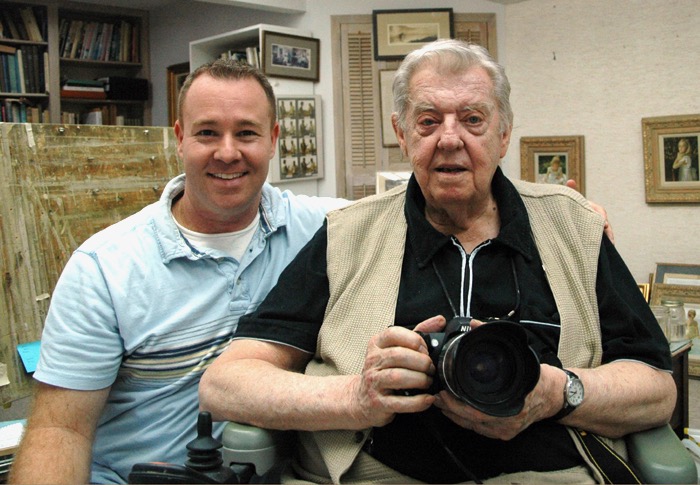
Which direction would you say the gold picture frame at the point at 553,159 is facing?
toward the camera

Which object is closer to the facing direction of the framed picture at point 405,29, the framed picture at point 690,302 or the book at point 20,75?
the framed picture

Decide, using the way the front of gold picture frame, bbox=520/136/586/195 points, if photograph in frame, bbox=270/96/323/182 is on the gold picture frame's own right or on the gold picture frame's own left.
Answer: on the gold picture frame's own right

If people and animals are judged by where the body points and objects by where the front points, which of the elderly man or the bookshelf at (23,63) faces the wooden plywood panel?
the bookshelf

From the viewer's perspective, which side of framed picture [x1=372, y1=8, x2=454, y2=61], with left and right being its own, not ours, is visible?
front

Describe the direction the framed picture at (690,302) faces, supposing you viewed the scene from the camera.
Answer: facing the viewer
